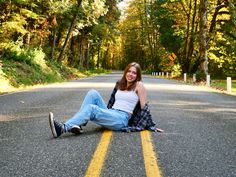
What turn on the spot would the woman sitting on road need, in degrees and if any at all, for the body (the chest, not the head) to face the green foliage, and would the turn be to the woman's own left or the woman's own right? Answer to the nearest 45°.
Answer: approximately 135° to the woman's own right

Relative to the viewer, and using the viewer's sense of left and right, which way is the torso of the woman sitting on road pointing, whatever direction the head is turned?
facing the viewer and to the left of the viewer

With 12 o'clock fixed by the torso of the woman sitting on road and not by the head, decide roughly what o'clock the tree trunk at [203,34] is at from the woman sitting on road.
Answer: The tree trunk is roughly at 5 o'clock from the woman sitting on road.
